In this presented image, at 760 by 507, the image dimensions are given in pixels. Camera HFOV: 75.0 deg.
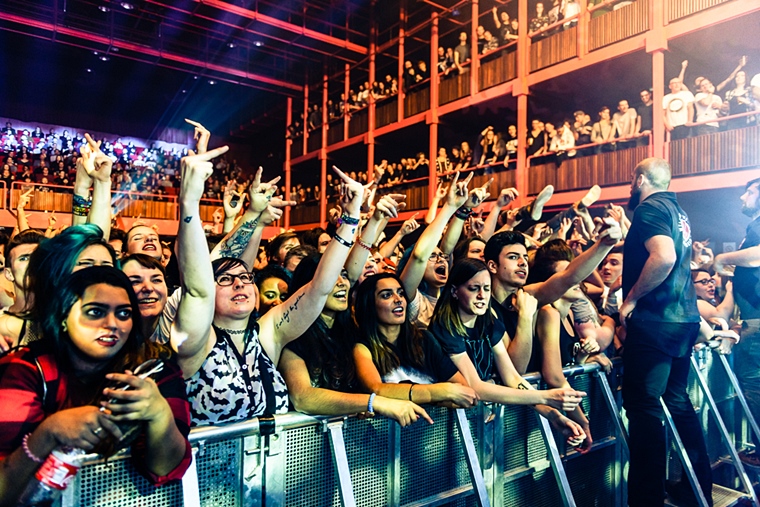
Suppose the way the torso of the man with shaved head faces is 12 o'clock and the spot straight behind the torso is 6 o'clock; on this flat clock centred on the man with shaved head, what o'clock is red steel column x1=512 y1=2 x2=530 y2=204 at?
The red steel column is roughly at 1 o'clock from the man with shaved head.

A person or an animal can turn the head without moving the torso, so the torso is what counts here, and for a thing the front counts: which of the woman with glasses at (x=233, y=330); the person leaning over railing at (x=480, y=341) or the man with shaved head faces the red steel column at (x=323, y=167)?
the man with shaved head

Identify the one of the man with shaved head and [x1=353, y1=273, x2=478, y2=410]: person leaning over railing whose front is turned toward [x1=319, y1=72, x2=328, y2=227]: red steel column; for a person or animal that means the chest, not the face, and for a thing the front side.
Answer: the man with shaved head

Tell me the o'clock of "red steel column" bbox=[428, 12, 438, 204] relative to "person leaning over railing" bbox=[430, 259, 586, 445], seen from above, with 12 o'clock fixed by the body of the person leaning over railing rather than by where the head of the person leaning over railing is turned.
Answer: The red steel column is roughly at 7 o'clock from the person leaning over railing.

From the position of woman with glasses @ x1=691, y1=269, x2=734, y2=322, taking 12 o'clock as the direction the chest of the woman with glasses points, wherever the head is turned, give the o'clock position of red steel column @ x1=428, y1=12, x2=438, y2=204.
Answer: The red steel column is roughly at 6 o'clock from the woman with glasses.

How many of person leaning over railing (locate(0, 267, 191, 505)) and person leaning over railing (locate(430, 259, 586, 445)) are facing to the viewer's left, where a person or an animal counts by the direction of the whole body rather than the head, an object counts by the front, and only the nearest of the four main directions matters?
0

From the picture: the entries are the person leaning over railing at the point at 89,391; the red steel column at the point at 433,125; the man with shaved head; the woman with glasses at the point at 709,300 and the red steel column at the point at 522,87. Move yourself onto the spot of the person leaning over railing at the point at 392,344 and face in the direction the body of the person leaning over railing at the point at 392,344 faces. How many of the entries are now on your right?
1

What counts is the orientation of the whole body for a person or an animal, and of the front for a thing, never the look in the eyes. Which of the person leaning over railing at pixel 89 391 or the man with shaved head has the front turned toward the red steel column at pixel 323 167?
the man with shaved head

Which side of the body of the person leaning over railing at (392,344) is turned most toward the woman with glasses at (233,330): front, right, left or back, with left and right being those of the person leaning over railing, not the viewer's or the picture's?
right

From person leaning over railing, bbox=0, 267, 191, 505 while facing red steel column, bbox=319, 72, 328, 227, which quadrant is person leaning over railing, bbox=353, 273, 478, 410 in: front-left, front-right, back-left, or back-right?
front-right

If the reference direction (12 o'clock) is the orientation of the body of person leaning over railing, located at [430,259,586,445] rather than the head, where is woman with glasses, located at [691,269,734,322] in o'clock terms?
The woman with glasses is roughly at 9 o'clock from the person leaning over railing.

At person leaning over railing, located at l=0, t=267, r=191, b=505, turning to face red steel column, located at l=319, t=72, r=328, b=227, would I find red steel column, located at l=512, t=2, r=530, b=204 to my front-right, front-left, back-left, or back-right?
front-right

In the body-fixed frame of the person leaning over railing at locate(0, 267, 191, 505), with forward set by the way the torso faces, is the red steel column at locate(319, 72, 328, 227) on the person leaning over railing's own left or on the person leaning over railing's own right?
on the person leaning over railing's own left

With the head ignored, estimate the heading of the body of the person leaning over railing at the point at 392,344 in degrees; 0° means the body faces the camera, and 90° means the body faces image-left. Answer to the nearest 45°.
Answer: approximately 315°

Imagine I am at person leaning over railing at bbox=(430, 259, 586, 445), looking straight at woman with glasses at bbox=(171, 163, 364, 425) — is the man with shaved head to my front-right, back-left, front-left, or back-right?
back-left
